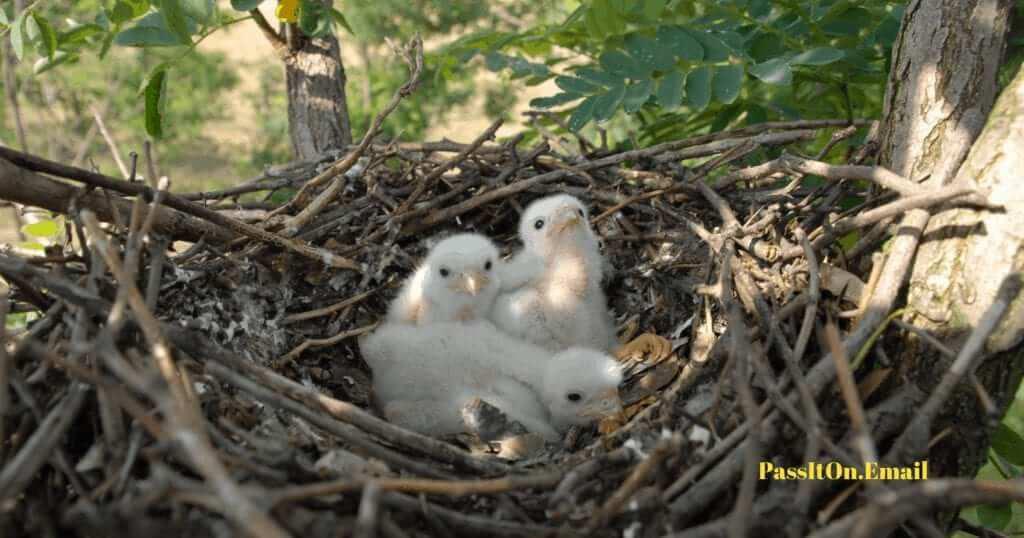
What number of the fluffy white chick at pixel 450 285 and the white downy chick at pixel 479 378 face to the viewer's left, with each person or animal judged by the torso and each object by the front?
0

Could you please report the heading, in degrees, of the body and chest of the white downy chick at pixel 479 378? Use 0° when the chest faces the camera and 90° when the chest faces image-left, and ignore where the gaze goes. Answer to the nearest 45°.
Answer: approximately 270°

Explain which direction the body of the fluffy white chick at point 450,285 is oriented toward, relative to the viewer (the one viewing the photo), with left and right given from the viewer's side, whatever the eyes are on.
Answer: facing the viewer and to the right of the viewer
